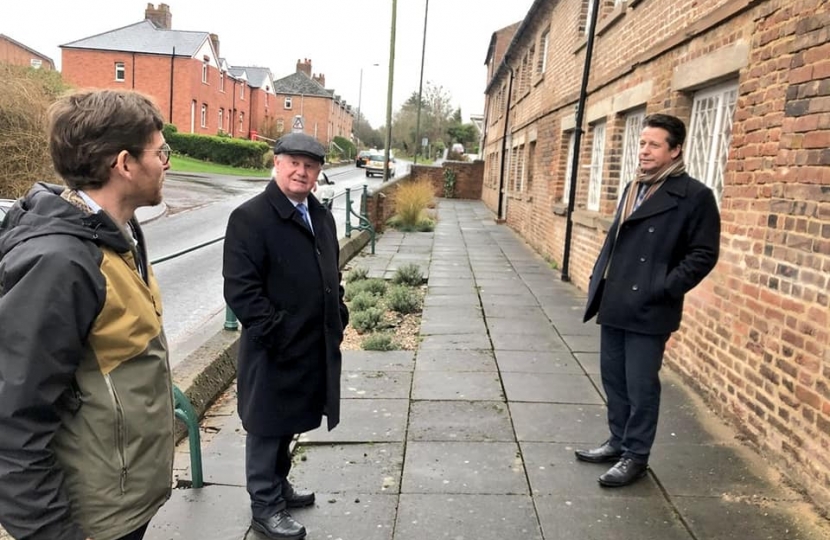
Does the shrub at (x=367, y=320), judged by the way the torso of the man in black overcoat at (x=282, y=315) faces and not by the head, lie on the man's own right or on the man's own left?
on the man's own left

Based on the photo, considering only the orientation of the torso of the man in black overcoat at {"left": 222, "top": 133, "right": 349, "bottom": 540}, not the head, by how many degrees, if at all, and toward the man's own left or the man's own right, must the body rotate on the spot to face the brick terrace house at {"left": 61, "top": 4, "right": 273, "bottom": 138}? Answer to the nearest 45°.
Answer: approximately 135° to the man's own left

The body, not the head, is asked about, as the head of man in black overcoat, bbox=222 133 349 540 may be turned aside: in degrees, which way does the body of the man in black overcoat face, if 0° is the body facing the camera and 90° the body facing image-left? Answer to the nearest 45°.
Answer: approximately 315°

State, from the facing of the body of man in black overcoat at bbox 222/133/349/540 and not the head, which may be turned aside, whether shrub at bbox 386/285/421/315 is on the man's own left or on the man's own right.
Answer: on the man's own left

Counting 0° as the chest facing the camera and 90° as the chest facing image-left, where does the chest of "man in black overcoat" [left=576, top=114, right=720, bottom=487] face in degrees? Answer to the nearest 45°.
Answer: approximately 45°

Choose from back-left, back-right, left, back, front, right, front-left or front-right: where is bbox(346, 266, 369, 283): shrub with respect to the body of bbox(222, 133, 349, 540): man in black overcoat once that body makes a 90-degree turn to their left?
front-left

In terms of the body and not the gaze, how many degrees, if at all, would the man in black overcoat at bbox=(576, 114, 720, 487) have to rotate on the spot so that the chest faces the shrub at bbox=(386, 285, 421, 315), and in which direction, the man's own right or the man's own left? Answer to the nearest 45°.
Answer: approximately 90° to the man's own right

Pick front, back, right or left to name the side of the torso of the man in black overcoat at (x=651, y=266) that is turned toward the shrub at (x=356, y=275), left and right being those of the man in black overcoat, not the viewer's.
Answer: right

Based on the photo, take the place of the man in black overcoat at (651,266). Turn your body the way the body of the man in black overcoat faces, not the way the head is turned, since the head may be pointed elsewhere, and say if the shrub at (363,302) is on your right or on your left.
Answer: on your right

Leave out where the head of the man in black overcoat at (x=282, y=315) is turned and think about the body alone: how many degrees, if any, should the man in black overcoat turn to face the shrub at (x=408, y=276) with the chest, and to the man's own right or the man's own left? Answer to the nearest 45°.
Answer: approximately 135° to the man's own left

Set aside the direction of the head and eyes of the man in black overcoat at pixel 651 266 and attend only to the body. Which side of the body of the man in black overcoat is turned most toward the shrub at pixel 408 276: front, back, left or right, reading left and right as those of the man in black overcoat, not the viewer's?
right
